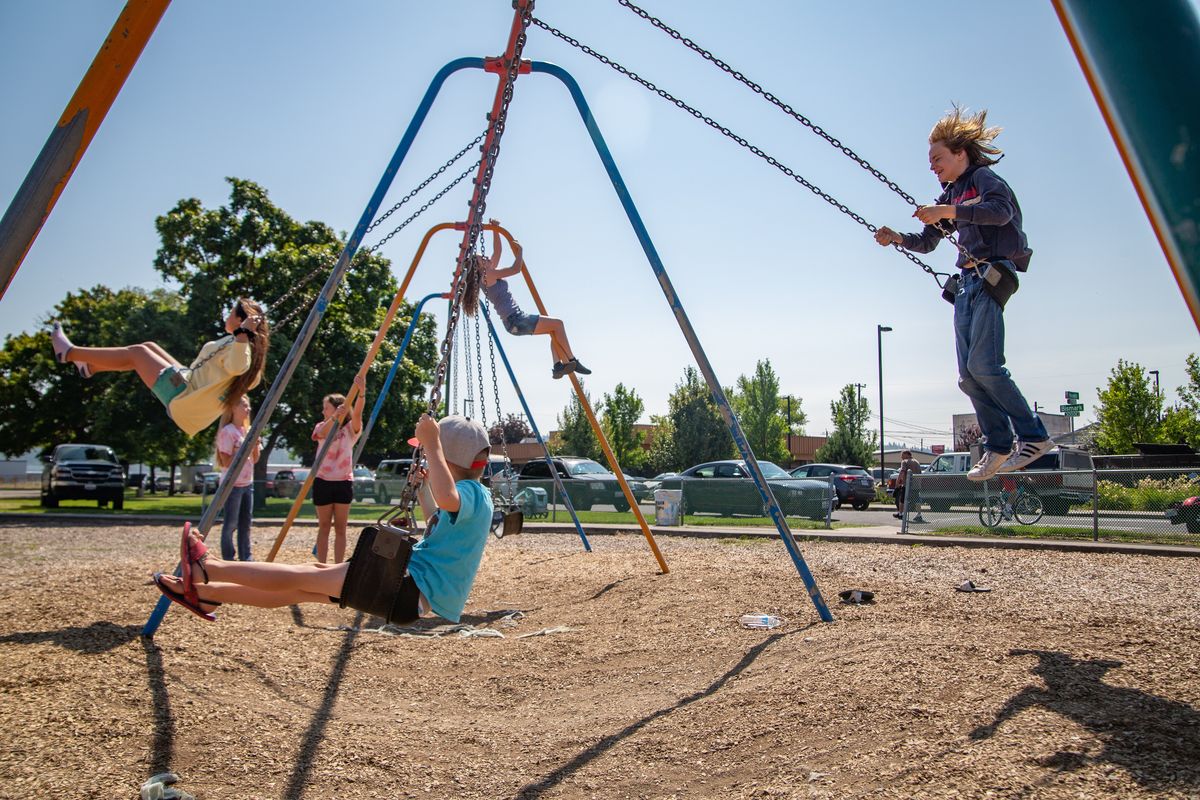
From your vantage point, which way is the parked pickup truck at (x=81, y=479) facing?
toward the camera

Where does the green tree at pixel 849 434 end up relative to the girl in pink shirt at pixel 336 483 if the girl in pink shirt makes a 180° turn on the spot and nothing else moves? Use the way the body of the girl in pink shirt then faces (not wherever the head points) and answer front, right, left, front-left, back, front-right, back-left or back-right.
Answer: front

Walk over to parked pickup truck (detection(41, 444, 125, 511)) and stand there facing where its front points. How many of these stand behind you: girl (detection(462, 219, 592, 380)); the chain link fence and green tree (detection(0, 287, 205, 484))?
1

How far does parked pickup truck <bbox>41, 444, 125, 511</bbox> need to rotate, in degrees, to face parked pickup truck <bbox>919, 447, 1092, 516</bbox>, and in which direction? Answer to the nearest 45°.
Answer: approximately 45° to its left

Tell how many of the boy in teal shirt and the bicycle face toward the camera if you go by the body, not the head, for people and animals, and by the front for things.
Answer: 0

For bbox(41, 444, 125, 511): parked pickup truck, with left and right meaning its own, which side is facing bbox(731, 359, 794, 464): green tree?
left

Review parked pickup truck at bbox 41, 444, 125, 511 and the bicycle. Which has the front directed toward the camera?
the parked pickup truck

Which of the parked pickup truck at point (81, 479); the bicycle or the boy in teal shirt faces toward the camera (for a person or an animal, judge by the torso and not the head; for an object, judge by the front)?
the parked pickup truck

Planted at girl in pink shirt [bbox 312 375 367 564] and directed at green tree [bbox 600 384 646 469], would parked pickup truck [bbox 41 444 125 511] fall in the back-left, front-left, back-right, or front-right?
front-left

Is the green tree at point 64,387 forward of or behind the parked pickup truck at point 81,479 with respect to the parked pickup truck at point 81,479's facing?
behind

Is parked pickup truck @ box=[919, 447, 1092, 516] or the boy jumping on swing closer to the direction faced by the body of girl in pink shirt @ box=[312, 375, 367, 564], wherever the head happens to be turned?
the boy jumping on swing

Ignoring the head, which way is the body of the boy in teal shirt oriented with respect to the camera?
to the viewer's left

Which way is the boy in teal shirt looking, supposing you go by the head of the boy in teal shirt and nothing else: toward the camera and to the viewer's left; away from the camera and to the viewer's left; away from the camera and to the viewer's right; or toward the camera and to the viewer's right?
away from the camera and to the viewer's left
